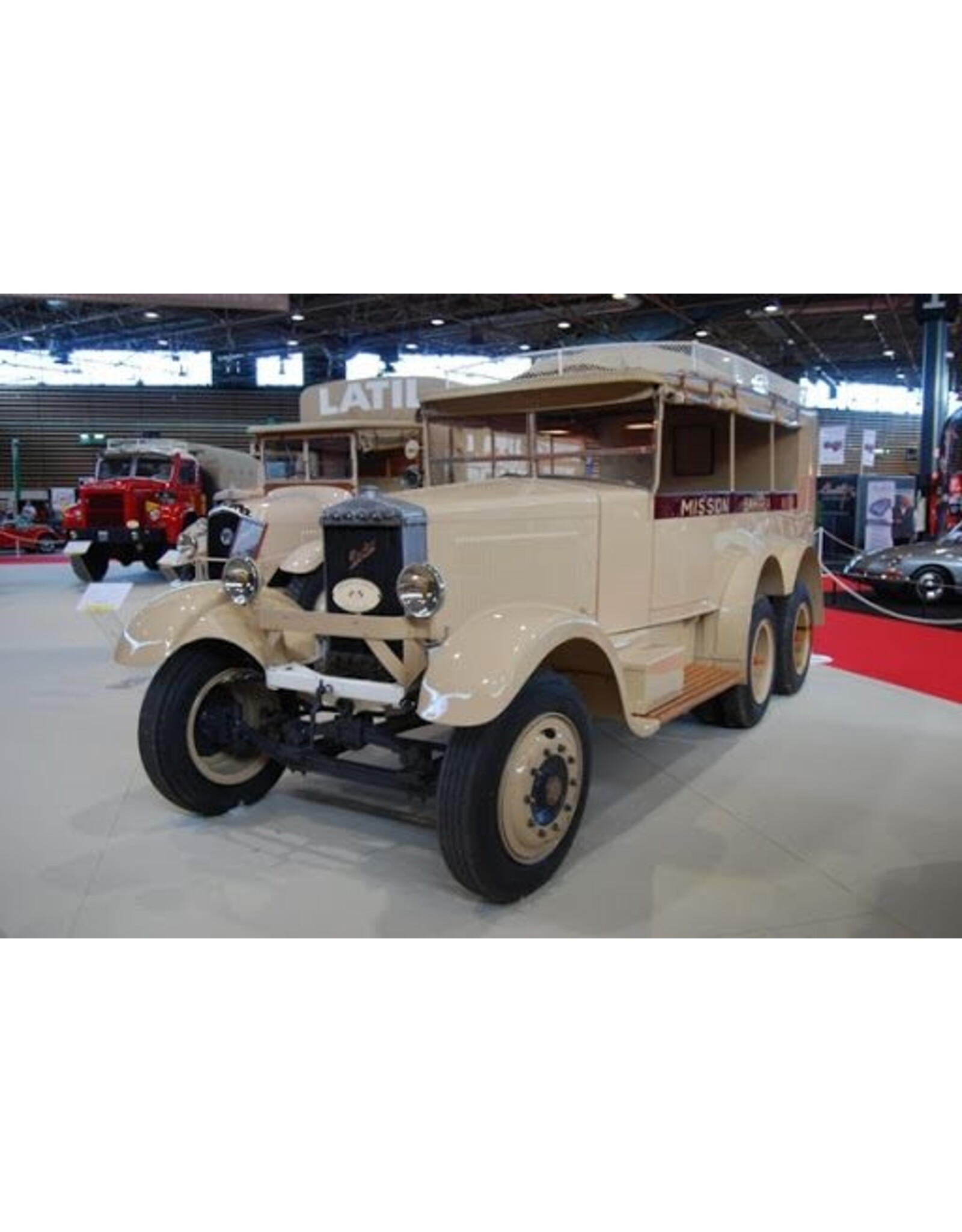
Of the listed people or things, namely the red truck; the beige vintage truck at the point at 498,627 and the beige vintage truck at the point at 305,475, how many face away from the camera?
0

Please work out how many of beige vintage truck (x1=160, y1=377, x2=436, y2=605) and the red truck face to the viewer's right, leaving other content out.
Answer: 0

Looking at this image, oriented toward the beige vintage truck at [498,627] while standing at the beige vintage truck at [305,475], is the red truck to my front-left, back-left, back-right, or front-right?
back-right

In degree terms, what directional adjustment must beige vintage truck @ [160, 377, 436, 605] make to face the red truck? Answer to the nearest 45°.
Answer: approximately 90° to its right

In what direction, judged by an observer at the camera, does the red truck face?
facing the viewer and to the left of the viewer

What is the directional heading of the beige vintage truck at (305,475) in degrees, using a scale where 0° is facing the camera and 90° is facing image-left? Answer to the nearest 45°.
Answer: approximately 45°

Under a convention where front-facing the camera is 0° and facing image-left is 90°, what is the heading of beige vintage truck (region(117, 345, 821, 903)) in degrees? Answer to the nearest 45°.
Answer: approximately 45°

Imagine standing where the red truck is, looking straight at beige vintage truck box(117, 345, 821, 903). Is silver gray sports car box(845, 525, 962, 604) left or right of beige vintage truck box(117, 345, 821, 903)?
left

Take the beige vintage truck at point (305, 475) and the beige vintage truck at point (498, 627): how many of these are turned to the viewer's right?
0
